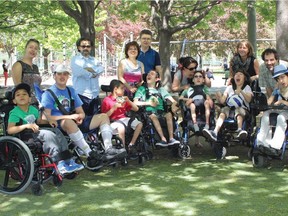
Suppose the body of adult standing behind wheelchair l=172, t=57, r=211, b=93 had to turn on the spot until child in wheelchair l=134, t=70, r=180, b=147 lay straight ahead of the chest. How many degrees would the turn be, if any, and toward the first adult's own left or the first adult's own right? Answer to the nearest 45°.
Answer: approximately 90° to the first adult's own right

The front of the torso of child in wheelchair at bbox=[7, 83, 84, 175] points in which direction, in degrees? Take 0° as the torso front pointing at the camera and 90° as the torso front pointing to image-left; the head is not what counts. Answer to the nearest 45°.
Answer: approximately 315°

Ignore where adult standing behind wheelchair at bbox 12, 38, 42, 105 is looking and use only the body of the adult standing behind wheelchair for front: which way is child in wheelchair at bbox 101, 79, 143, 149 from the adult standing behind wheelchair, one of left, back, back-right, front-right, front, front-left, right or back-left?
front-left

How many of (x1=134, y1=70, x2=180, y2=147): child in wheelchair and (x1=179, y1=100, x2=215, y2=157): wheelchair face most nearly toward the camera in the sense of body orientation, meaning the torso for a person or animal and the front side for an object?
2
